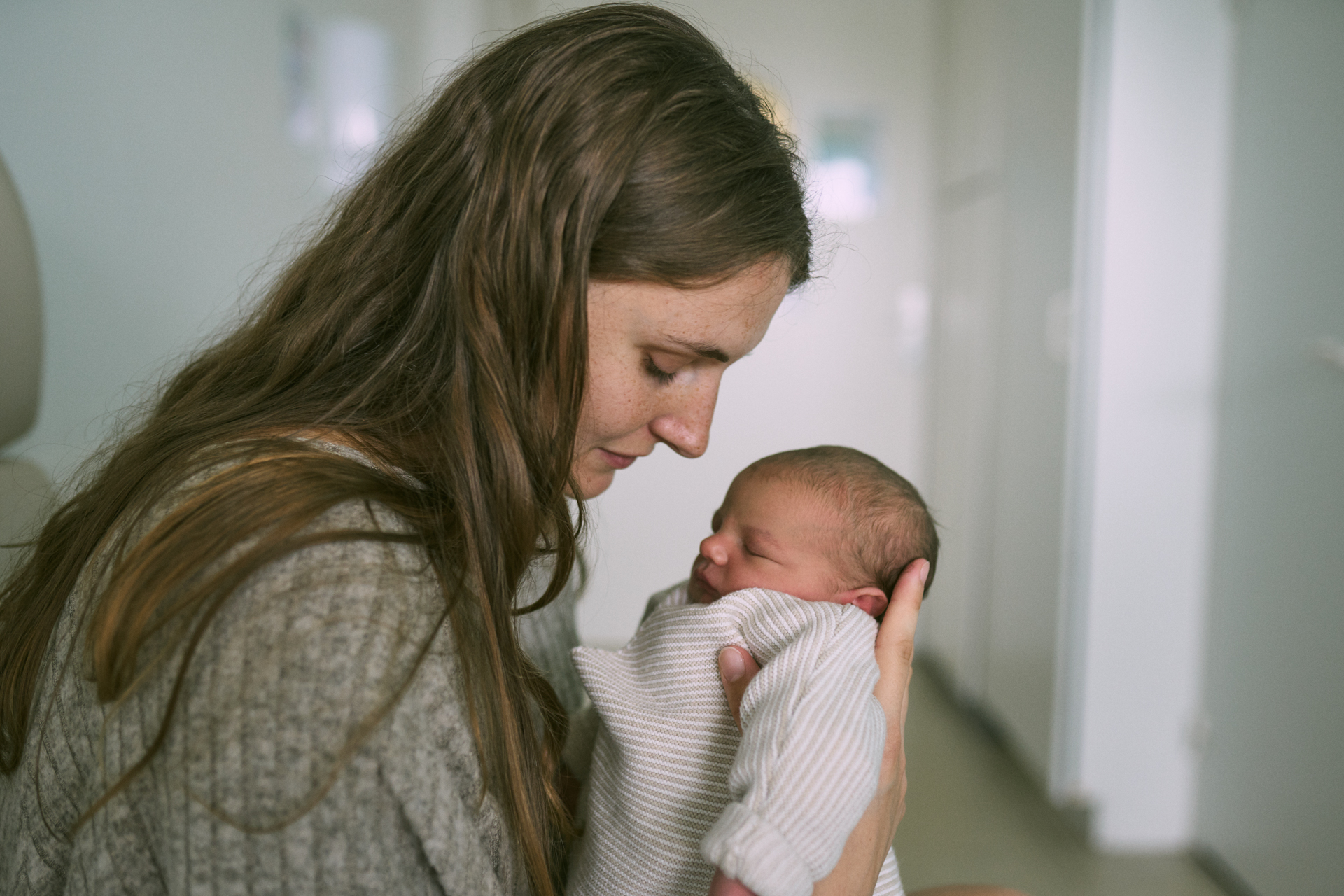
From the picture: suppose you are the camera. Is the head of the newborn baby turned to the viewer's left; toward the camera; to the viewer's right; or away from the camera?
to the viewer's left

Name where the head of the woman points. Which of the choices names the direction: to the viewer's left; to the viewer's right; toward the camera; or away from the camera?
to the viewer's right

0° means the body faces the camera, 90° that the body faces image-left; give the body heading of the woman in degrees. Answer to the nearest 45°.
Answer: approximately 270°
